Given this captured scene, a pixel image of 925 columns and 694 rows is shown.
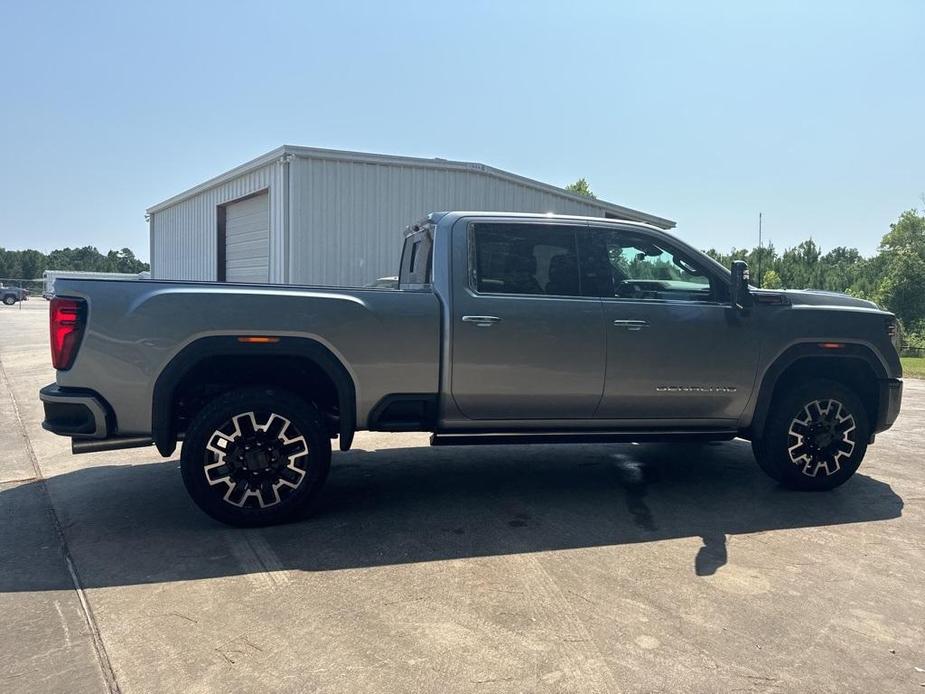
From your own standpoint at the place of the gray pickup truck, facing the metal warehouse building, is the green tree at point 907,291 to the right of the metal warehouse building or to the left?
right

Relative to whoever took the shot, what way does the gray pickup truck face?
facing to the right of the viewer

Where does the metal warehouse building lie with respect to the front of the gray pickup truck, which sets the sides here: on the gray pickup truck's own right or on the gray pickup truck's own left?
on the gray pickup truck's own left

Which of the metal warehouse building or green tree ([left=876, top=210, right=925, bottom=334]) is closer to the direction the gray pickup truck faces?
the green tree

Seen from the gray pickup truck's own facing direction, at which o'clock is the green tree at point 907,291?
The green tree is roughly at 10 o'clock from the gray pickup truck.
